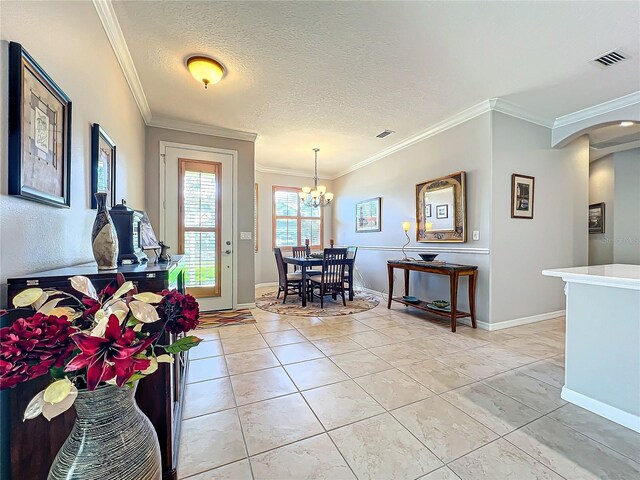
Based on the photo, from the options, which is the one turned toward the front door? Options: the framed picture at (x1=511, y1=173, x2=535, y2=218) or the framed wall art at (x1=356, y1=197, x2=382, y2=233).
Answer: the framed wall art

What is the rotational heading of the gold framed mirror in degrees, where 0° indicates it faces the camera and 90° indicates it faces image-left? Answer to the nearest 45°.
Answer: approximately 45°

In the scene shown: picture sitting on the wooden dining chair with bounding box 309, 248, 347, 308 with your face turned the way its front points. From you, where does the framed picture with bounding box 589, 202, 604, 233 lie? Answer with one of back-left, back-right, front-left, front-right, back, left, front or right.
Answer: back-right

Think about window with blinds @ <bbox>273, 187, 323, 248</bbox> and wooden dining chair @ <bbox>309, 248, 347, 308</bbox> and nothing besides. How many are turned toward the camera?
1

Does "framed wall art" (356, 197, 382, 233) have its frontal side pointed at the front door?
yes

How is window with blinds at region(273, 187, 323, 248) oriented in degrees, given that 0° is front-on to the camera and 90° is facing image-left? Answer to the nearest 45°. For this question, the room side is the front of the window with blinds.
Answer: approximately 0°

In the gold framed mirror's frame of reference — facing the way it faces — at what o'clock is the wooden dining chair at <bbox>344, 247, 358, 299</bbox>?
The wooden dining chair is roughly at 2 o'clock from the gold framed mirror.

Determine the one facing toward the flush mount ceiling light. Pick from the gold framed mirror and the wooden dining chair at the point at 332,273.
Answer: the gold framed mirror

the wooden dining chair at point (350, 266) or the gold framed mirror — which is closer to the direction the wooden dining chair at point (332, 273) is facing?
the wooden dining chair

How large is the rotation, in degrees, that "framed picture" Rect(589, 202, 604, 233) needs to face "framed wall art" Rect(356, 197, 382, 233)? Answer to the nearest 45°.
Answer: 0° — it already faces it
